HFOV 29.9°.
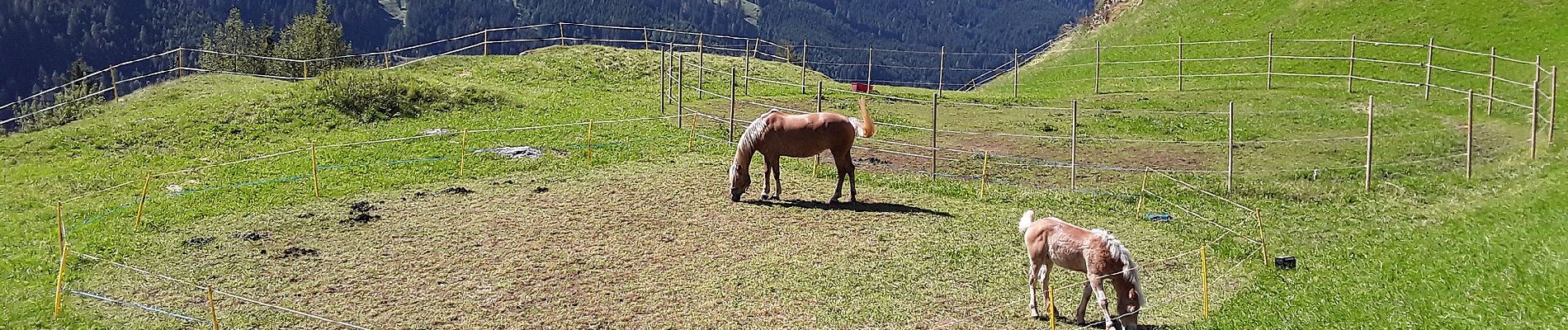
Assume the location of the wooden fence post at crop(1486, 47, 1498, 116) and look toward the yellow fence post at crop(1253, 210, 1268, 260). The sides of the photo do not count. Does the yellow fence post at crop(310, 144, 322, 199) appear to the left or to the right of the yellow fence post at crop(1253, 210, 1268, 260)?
right

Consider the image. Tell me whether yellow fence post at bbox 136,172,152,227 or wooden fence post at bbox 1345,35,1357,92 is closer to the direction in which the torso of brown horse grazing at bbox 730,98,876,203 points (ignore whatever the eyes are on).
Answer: the yellow fence post

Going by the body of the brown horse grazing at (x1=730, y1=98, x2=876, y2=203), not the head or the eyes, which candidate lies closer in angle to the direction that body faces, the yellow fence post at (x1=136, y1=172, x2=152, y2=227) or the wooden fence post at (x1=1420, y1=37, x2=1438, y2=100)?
the yellow fence post

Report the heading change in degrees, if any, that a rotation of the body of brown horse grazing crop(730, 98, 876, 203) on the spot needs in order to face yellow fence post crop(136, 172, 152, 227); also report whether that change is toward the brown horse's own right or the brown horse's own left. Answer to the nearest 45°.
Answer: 0° — it already faces it

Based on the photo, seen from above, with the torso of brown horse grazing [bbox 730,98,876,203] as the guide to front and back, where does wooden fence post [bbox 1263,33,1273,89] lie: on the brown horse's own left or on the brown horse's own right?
on the brown horse's own right

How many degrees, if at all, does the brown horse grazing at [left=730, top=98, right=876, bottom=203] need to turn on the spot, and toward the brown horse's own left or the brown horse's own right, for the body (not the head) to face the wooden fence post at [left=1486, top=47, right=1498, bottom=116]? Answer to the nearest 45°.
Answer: approximately 135° to the brown horse's own right

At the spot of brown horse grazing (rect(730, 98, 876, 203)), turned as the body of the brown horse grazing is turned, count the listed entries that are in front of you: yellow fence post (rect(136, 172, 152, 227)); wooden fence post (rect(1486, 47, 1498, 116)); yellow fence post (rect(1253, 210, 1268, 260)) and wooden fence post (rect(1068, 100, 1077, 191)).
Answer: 1

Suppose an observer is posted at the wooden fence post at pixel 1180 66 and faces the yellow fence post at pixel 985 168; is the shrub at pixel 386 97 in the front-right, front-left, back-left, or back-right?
front-right

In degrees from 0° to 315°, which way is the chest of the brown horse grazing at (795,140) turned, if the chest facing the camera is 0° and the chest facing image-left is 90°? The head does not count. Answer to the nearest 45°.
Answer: approximately 90°

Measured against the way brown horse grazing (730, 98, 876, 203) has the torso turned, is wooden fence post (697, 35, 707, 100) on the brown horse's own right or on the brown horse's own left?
on the brown horse's own right
